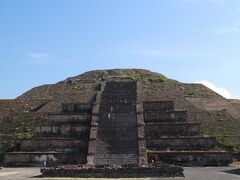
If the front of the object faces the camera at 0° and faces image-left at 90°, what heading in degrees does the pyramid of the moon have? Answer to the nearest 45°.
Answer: approximately 0°

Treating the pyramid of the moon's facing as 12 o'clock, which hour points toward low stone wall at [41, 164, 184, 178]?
The low stone wall is roughly at 12 o'clock from the pyramid of the moon.
